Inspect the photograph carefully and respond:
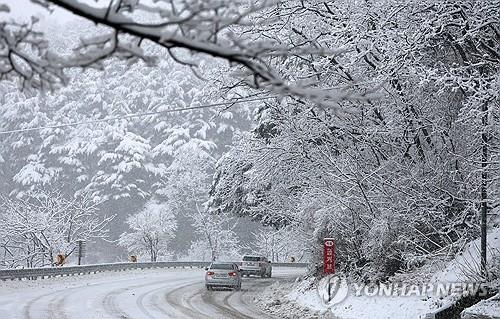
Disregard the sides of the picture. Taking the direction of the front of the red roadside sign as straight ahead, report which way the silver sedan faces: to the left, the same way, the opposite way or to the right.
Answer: the opposite way

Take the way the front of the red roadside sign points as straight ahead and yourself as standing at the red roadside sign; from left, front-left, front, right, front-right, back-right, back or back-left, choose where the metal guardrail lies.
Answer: back-right

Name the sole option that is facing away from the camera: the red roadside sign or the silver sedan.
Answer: the silver sedan

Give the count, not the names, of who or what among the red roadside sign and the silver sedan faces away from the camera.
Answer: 1

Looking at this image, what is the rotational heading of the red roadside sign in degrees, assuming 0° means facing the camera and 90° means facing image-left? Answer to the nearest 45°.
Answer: approximately 0°

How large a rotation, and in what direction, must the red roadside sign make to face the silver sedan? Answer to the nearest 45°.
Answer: approximately 135° to its right

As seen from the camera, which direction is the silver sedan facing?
away from the camera
